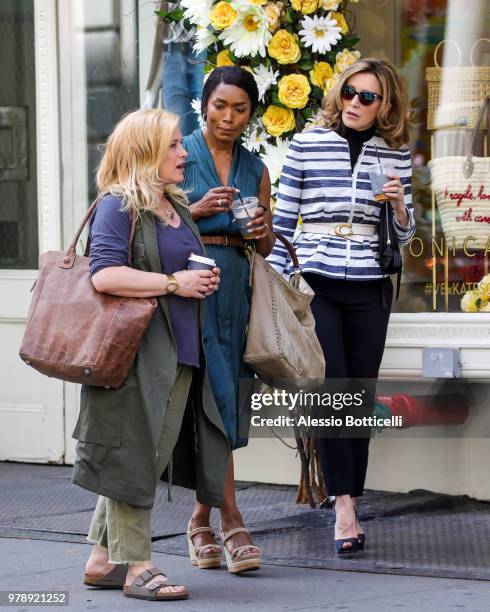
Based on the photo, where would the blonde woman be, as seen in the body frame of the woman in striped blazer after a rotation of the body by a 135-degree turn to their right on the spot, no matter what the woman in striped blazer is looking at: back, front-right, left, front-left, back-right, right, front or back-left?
left

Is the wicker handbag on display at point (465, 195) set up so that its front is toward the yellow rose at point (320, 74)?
no

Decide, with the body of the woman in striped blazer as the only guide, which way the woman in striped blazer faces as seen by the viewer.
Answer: toward the camera

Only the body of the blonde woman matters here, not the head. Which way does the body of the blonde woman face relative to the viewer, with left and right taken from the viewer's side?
facing the viewer and to the right of the viewer

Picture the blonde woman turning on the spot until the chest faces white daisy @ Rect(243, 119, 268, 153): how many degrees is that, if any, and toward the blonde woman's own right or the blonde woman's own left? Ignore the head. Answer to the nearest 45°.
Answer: approximately 135° to the blonde woman's own left

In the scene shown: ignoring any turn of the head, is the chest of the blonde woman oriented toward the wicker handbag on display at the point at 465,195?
no

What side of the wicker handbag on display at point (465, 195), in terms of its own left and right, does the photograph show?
front

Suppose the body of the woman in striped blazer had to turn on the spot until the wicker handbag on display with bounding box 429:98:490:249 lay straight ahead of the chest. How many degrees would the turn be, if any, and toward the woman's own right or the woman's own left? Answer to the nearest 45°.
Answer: approximately 135° to the woman's own left

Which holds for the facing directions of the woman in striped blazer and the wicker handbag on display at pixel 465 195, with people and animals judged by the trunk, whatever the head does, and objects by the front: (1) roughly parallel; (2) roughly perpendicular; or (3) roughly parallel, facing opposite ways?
roughly parallel

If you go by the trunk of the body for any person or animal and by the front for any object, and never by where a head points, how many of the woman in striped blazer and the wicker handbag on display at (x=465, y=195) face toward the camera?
2

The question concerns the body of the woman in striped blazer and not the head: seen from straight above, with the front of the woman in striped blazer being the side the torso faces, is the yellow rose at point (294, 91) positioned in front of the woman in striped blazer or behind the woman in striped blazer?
behind

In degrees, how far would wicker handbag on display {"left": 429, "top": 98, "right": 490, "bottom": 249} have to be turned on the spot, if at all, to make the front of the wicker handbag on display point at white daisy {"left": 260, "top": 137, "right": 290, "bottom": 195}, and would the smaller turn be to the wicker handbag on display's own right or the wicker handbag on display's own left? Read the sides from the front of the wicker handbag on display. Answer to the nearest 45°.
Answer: approximately 90° to the wicker handbag on display's own right

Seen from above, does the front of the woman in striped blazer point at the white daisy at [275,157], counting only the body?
no

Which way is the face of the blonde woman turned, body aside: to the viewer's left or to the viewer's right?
to the viewer's right
